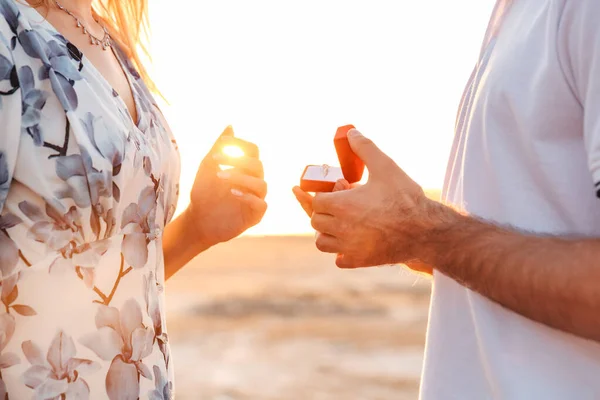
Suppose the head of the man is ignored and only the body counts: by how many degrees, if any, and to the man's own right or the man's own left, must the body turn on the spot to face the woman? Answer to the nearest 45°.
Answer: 0° — they already face them

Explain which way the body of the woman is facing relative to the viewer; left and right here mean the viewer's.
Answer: facing the viewer and to the right of the viewer

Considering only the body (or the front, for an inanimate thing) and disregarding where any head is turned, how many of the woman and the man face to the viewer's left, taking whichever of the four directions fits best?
1

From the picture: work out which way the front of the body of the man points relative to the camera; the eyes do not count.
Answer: to the viewer's left

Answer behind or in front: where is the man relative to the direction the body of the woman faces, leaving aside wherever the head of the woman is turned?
in front

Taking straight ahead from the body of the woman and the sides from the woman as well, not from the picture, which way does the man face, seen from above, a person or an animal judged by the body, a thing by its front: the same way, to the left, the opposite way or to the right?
the opposite way
